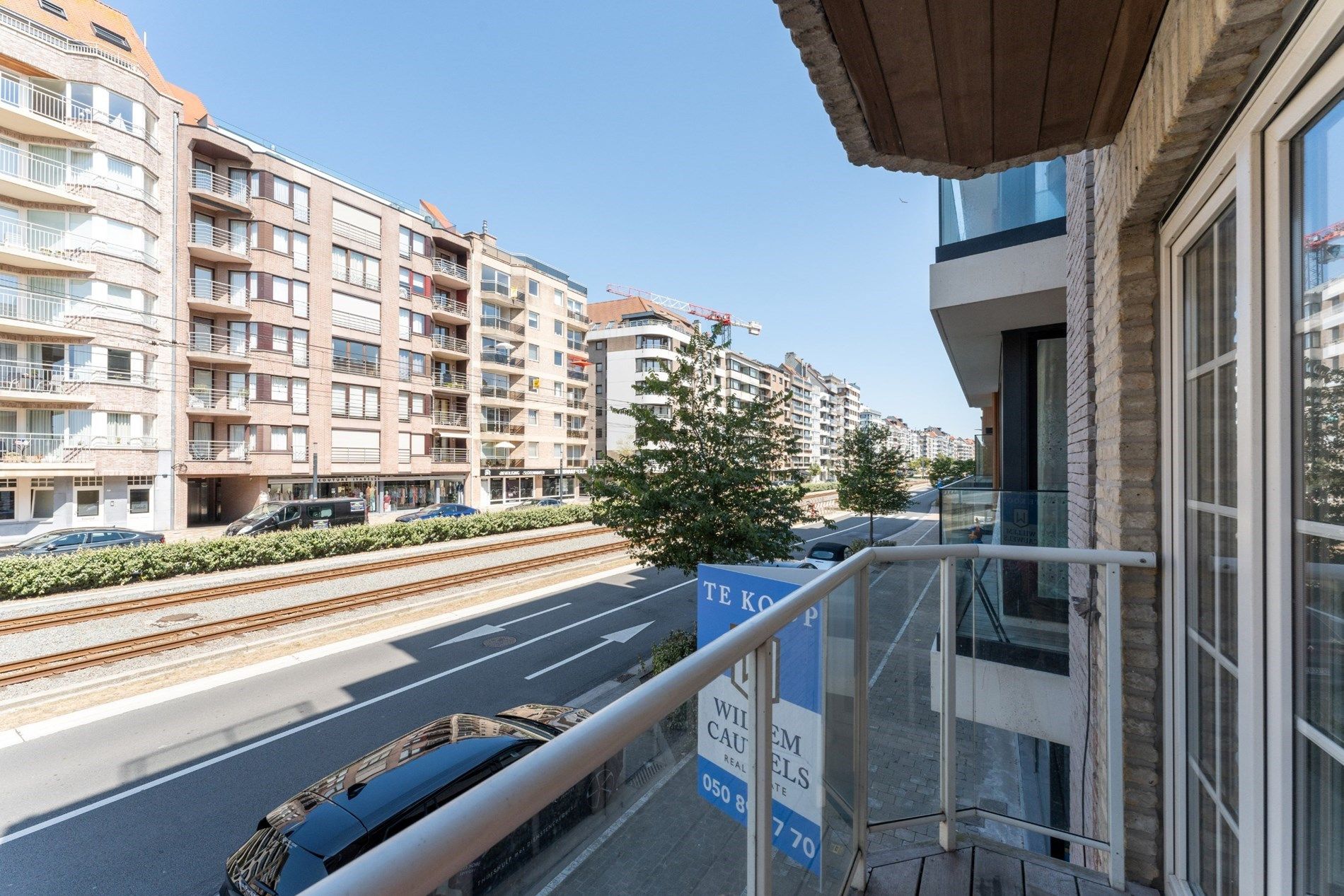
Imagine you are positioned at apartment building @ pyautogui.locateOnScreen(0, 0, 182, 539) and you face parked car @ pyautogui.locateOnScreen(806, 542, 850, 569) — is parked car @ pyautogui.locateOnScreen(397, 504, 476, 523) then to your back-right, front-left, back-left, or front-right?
front-left

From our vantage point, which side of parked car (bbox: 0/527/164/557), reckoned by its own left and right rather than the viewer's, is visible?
left

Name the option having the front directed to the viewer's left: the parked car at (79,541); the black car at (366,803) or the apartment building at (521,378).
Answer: the parked car

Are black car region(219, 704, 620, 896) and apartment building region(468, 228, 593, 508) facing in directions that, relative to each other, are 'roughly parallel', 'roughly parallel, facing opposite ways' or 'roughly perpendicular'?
roughly perpendicular

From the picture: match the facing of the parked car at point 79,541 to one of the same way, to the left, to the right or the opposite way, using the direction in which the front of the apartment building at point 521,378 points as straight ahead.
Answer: to the right

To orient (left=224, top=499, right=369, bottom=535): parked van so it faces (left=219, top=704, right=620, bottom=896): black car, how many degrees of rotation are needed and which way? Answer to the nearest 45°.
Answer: approximately 45° to its left

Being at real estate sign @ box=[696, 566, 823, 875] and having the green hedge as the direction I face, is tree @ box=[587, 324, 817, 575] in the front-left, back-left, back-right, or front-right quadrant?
front-right

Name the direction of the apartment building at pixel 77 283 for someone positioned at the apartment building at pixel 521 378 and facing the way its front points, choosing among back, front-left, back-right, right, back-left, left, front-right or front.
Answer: right

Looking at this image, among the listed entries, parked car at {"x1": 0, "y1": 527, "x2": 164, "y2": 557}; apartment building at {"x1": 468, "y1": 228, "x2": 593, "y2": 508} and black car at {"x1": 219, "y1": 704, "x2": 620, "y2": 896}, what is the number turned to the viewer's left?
1

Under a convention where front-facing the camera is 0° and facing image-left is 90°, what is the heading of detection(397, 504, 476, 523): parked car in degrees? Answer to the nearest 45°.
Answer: approximately 45°

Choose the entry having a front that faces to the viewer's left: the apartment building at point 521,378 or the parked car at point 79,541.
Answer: the parked car

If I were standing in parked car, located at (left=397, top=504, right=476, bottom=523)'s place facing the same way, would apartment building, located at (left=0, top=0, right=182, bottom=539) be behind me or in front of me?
in front

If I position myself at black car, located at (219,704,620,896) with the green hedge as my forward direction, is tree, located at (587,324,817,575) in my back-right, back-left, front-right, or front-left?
front-right

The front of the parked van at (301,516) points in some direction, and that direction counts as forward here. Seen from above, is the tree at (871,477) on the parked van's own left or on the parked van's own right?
on the parked van's own left
